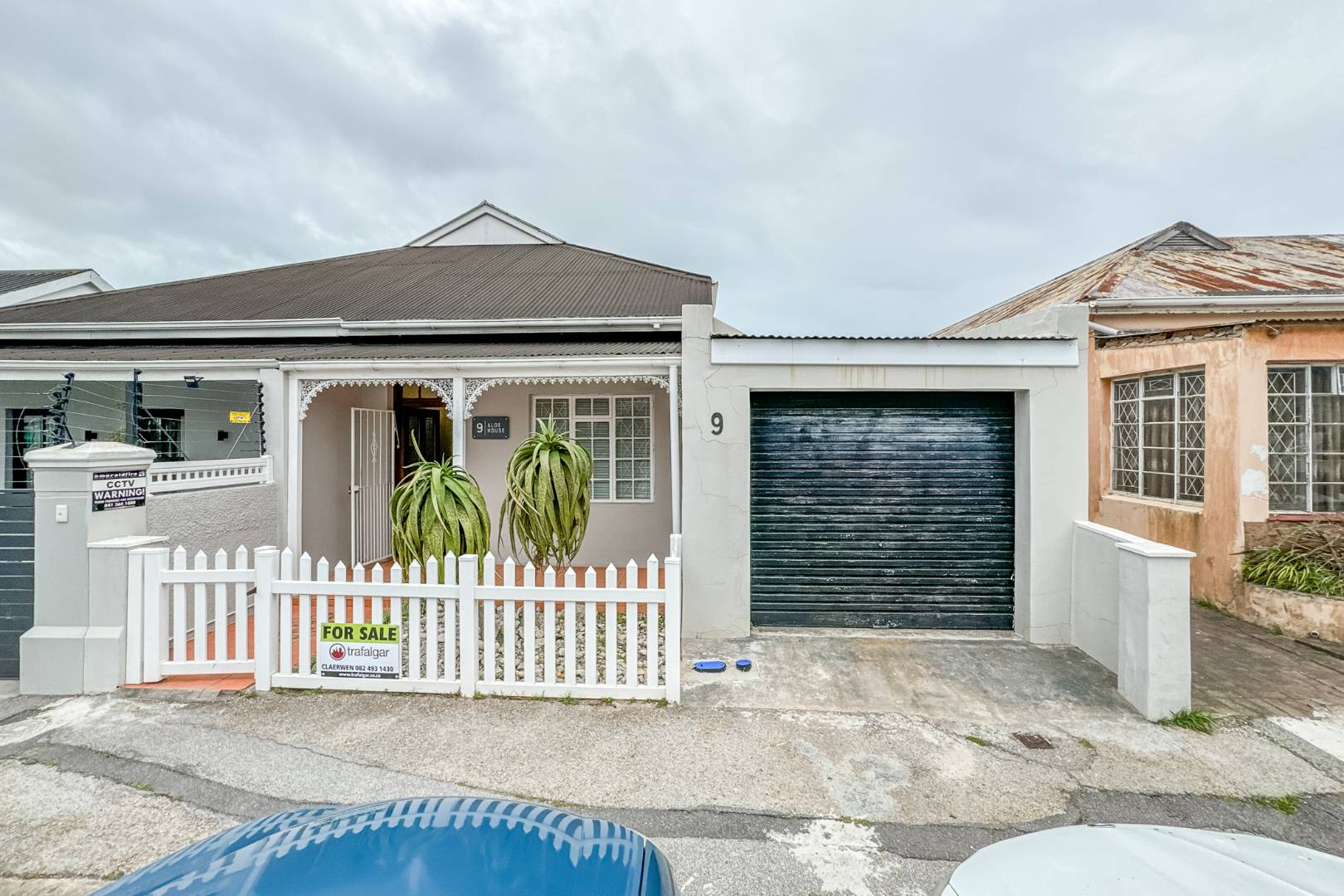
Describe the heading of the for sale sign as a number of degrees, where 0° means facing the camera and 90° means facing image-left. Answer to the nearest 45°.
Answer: approximately 0°

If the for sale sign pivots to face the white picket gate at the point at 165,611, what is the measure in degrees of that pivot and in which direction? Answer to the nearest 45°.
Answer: approximately 135° to its right

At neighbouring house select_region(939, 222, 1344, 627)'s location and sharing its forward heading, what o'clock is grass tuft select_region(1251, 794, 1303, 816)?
The grass tuft is roughly at 12 o'clock from the neighbouring house.

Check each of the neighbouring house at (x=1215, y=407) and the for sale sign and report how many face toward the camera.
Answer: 2

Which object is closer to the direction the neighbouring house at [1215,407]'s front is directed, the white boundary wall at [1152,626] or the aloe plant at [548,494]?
the white boundary wall

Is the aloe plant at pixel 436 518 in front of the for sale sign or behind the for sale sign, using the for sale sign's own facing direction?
behind

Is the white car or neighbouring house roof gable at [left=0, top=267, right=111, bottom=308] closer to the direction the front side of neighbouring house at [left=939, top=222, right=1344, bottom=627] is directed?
the white car

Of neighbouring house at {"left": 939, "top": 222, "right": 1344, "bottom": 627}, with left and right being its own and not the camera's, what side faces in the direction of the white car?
front

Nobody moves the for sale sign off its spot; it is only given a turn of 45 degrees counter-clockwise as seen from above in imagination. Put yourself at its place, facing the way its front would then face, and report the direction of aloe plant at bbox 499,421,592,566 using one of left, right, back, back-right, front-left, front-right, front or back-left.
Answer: left

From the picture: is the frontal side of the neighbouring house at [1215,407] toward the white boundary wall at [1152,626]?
yes

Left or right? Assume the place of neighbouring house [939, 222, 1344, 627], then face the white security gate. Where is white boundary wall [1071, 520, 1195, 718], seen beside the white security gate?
left

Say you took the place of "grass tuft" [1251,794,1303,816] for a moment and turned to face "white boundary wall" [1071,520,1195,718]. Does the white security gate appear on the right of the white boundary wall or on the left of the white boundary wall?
left

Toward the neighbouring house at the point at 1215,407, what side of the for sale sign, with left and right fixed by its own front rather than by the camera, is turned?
left
